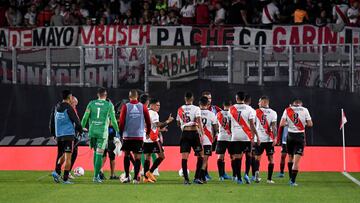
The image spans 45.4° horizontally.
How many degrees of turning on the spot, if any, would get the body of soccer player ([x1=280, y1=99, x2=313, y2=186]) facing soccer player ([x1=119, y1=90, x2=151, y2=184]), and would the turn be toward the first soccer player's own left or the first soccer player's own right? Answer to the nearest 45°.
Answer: approximately 90° to the first soccer player's own left

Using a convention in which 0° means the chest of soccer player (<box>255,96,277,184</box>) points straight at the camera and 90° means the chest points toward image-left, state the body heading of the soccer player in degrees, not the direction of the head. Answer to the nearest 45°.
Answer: approximately 180°

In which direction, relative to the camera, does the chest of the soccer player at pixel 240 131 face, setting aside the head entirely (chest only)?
away from the camera

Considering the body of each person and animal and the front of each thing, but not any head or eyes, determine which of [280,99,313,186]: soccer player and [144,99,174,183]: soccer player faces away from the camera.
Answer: [280,99,313,186]: soccer player

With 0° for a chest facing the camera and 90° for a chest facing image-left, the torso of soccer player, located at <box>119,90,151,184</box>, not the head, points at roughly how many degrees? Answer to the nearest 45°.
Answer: approximately 180°

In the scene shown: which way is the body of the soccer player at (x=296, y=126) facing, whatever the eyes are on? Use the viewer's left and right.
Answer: facing away from the viewer

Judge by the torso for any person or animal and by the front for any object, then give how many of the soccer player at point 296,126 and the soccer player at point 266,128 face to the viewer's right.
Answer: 0

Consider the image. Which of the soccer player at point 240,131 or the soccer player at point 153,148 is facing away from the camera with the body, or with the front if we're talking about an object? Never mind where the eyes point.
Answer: the soccer player at point 240,131
